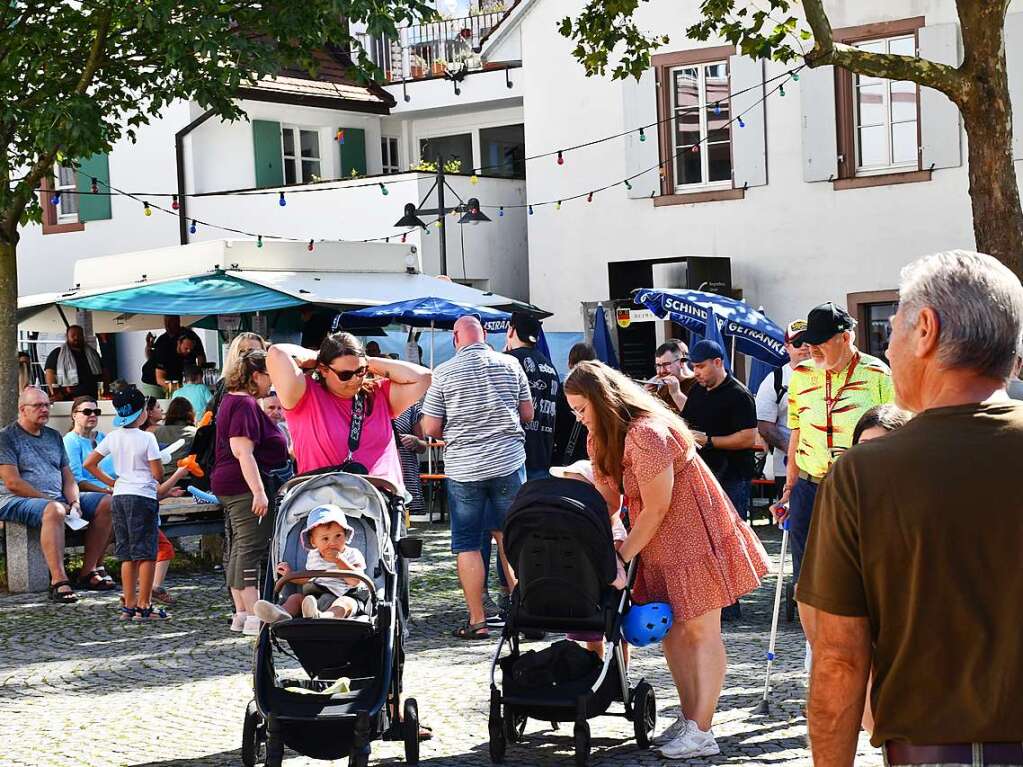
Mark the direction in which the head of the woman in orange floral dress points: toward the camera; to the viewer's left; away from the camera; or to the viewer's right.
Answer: to the viewer's left

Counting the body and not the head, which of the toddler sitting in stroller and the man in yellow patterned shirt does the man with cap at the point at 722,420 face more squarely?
the toddler sitting in stroller

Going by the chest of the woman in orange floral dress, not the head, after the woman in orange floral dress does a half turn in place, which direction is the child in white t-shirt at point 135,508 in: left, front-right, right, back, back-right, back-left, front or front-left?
back-left

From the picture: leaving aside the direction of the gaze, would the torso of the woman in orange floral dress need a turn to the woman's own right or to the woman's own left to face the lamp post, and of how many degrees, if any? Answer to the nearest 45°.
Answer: approximately 90° to the woman's own right

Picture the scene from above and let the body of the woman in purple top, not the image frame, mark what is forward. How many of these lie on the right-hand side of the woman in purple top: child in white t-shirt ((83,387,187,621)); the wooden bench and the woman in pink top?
1

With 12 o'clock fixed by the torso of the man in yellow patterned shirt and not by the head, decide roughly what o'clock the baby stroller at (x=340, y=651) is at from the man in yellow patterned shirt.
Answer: The baby stroller is roughly at 12 o'clock from the man in yellow patterned shirt.

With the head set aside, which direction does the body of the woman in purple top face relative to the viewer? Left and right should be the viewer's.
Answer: facing to the right of the viewer

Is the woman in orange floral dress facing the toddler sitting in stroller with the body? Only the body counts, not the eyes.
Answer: yes

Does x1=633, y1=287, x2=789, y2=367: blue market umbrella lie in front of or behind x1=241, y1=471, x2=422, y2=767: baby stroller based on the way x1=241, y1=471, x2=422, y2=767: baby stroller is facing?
behind

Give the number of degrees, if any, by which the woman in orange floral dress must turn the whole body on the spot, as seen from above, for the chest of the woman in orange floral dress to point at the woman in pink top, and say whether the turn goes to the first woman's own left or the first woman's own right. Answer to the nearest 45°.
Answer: approximately 45° to the first woman's own right

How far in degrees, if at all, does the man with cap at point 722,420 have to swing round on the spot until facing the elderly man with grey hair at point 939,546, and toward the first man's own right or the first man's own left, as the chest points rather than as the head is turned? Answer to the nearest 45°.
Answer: approximately 45° to the first man's own left

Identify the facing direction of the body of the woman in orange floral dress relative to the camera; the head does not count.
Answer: to the viewer's left

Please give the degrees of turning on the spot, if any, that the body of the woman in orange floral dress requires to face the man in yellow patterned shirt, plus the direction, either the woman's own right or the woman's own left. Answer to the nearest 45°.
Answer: approximately 135° to the woman's own right

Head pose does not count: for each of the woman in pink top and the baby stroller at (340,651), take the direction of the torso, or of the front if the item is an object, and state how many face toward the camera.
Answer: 2

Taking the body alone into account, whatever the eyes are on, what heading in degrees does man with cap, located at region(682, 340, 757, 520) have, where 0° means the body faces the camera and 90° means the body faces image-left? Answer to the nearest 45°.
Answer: approximately 45°

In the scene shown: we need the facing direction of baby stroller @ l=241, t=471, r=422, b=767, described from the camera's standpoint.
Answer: facing the viewer
